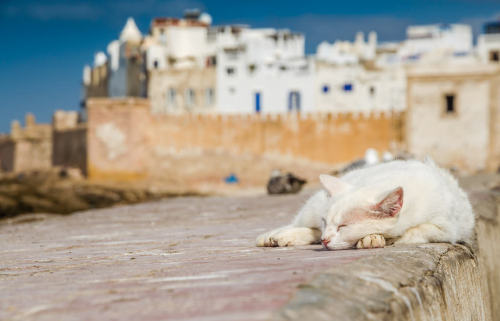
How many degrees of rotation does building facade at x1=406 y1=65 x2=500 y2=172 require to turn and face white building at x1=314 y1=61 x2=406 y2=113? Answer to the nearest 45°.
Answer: approximately 135° to its right

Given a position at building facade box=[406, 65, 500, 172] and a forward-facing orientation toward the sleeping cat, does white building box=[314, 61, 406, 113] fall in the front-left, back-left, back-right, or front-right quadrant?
back-right

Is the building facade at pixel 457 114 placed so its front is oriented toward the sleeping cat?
yes

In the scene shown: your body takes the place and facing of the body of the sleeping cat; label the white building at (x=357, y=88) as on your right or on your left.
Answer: on your right

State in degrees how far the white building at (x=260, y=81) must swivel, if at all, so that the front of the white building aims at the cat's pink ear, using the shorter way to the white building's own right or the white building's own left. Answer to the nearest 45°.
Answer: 0° — it already faces it

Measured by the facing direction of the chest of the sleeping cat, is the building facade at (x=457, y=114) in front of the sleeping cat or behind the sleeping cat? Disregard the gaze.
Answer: behind

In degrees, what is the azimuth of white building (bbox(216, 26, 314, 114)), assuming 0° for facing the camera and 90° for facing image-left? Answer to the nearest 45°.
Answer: approximately 0°

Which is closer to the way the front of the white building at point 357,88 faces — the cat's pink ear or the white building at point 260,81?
the cat's pink ear

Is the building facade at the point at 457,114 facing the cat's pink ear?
yes

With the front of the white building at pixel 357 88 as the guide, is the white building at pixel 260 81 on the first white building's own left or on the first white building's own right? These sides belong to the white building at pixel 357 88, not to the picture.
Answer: on the first white building's own right
